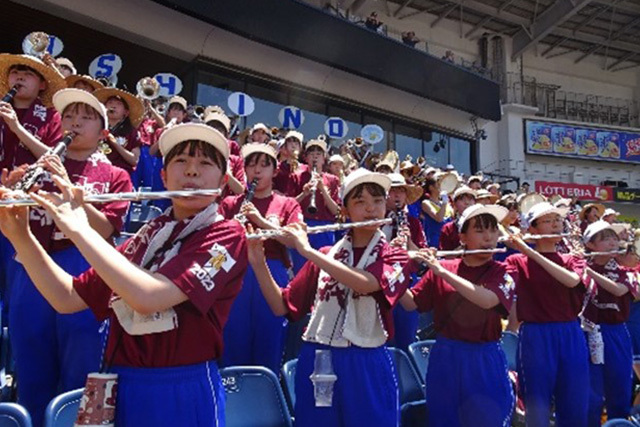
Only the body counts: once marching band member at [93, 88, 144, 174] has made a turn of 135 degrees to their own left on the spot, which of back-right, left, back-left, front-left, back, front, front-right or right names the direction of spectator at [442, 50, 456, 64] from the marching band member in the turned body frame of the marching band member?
front-left

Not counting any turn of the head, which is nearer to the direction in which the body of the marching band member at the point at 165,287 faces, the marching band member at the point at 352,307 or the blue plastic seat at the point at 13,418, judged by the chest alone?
the blue plastic seat

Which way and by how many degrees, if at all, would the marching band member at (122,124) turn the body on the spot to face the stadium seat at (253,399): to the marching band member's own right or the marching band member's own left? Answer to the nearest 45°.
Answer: approximately 45° to the marching band member's own left

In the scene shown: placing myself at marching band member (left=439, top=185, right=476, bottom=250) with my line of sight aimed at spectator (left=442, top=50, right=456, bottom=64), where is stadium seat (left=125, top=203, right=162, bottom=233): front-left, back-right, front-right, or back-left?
back-left

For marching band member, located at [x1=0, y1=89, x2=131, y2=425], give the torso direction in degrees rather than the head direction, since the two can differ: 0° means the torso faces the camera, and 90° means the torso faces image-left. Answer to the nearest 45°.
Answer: approximately 45°

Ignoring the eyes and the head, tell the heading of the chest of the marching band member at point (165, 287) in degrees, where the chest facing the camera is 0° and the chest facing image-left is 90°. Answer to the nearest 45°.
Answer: approximately 45°

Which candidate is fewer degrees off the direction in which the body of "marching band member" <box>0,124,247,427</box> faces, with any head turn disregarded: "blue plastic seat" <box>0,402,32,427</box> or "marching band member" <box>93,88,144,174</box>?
the blue plastic seat
